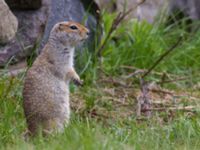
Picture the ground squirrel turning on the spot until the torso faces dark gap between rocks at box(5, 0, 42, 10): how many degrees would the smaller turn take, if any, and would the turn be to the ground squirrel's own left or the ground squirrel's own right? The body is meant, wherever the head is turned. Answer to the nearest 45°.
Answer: approximately 90° to the ground squirrel's own left

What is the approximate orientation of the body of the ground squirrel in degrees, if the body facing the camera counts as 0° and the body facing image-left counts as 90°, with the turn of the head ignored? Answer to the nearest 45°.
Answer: approximately 270°

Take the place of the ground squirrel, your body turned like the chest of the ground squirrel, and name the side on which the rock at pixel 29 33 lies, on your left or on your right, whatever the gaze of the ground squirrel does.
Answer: on your left

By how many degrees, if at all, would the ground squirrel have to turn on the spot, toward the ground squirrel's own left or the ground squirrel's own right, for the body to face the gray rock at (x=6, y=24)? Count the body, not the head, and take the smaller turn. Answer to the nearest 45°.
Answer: approximately 135° to the ground squirrel's own left
